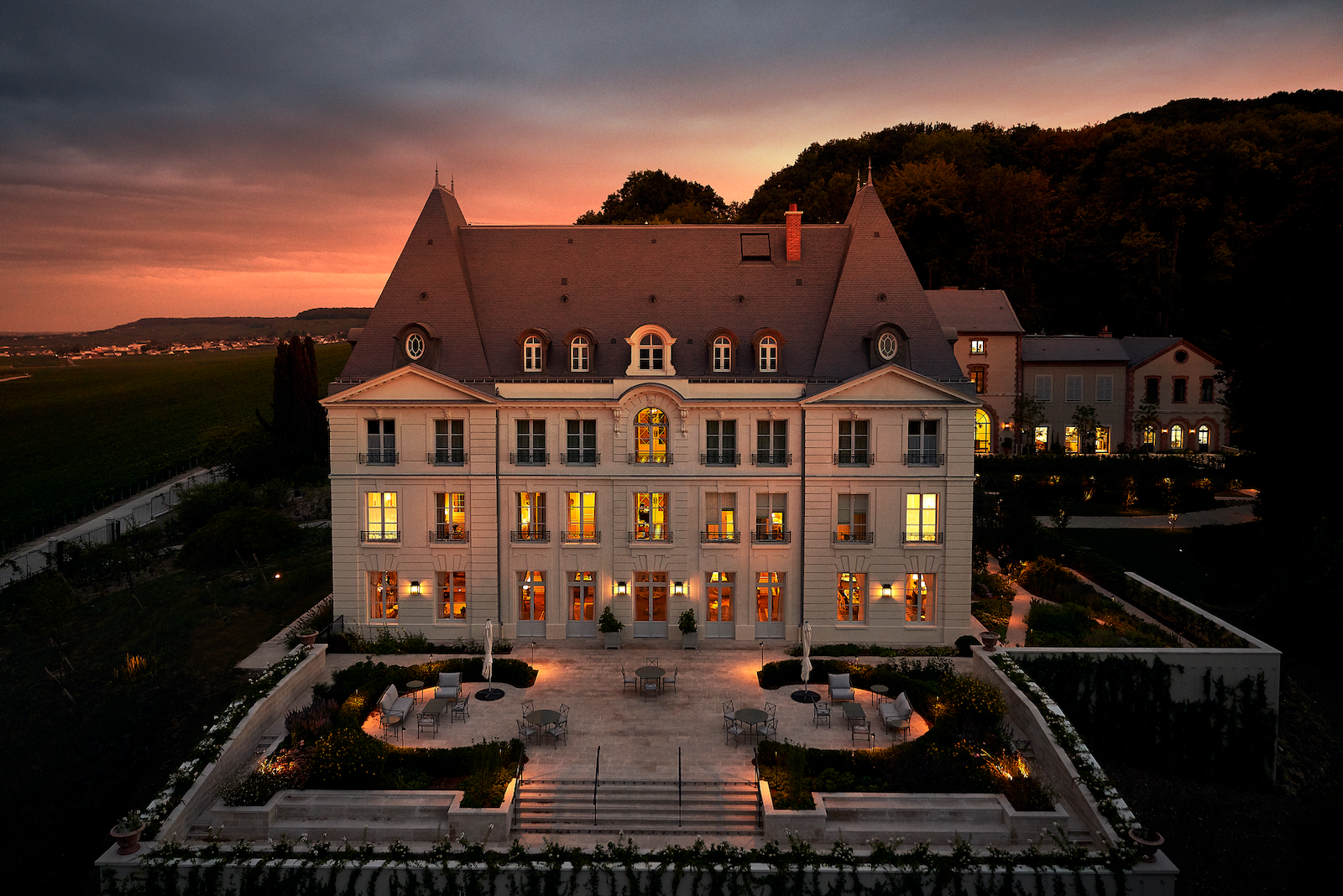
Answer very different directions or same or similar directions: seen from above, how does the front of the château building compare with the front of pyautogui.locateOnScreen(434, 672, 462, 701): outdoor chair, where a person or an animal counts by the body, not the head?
same or similar directions

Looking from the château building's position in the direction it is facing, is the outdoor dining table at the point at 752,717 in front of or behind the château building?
in front

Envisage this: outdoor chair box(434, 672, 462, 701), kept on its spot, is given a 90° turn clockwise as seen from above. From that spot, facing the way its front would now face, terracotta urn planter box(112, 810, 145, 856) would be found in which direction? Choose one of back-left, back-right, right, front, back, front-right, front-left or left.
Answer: front-left

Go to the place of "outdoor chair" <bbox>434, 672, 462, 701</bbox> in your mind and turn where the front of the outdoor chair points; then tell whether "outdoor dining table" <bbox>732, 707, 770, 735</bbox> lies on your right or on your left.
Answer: on your left

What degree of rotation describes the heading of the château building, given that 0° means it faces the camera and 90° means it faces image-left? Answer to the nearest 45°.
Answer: approximately 0°

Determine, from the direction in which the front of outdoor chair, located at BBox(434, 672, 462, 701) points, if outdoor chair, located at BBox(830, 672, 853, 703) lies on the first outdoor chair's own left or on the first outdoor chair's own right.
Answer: on the first outdoor chair's own left

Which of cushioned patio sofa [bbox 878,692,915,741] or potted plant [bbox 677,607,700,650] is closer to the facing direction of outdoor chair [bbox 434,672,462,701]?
the cushioned patio sofa

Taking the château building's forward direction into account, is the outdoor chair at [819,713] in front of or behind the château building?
in front

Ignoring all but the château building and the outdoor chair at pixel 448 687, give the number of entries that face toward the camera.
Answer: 2

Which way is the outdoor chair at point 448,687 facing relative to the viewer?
toward the camera

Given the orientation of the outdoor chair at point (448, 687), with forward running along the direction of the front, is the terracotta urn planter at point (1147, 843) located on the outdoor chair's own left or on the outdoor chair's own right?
on the outdoor chair's own left

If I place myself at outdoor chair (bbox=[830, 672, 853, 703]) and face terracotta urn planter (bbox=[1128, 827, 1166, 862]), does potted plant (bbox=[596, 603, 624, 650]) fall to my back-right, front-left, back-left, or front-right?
back-right

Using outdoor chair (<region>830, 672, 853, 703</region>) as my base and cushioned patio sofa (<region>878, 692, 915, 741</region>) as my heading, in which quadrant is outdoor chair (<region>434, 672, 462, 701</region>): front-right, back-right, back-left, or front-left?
back-right

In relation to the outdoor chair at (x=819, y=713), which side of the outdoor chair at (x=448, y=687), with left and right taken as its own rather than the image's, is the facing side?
left
